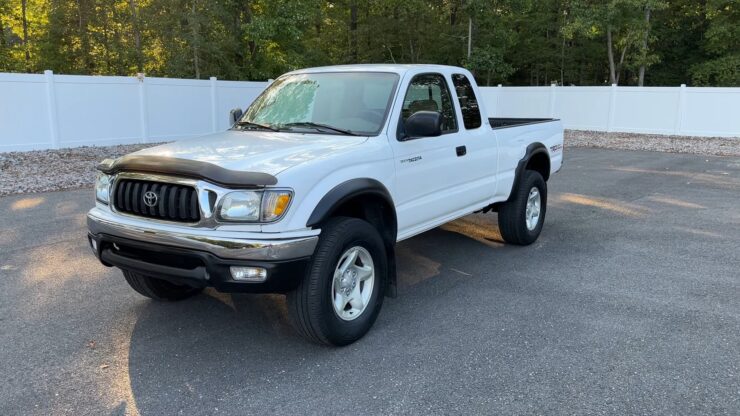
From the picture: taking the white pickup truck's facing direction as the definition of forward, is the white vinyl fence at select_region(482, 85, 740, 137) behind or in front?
behind

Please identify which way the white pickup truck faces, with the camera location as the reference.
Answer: facing the viewer and to the left of the viewer

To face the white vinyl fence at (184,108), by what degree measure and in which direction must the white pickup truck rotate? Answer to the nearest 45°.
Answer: approximately 135° to its right
